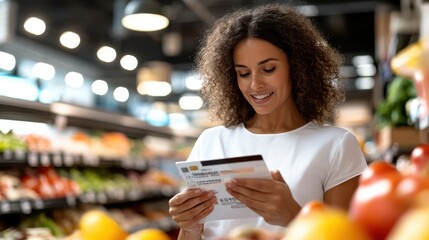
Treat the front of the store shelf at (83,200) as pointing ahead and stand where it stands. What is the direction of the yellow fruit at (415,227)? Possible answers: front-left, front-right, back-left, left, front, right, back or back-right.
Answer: front-right

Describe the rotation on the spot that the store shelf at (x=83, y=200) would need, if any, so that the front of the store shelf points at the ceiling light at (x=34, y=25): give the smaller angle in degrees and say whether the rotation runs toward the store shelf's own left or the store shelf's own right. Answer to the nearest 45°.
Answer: approximately 135° to the store shelf's own left

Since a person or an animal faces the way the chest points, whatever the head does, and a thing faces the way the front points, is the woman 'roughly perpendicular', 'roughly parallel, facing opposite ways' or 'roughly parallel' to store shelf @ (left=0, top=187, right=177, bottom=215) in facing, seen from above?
roughly perpendicular

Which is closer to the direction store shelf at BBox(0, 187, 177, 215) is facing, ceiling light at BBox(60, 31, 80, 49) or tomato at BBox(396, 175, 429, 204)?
the tomato

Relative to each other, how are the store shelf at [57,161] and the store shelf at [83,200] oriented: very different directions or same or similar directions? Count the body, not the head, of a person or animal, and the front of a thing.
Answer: same or similar directions

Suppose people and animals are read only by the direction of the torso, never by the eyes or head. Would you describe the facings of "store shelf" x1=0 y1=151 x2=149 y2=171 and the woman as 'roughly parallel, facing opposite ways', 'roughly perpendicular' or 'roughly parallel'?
roughly perpendicular

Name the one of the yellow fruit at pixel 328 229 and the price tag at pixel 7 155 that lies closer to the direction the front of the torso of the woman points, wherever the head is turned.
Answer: the yellow fruit

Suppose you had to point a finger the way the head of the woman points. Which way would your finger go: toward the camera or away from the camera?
toward the camera

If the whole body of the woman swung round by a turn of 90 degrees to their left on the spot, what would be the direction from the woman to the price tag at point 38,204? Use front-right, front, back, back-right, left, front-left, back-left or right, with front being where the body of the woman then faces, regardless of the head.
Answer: back

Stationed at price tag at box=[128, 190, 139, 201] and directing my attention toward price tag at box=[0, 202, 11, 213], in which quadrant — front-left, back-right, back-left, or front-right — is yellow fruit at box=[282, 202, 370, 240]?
front-left

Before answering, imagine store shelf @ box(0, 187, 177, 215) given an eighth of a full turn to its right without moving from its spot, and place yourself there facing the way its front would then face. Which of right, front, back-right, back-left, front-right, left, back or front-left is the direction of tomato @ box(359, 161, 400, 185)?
front

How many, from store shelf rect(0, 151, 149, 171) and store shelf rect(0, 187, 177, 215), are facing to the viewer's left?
0

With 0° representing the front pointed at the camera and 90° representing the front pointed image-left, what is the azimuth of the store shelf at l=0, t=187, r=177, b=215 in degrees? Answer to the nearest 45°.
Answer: approximately 315°
